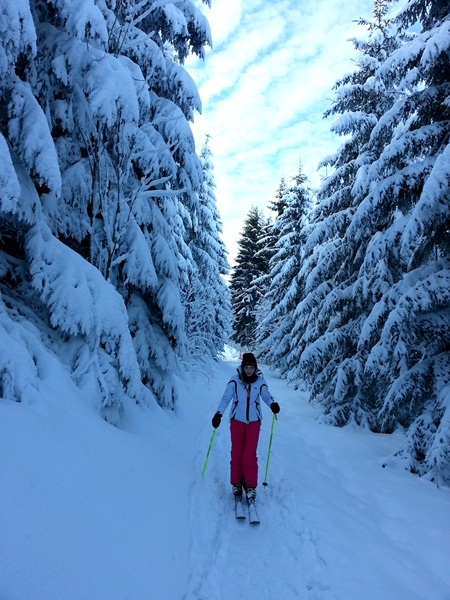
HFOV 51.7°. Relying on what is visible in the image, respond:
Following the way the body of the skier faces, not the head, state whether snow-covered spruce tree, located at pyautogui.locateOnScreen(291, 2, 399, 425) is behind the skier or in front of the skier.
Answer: behind

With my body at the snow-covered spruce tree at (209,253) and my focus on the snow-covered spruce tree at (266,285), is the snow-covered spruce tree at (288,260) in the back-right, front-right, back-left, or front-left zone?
front-right

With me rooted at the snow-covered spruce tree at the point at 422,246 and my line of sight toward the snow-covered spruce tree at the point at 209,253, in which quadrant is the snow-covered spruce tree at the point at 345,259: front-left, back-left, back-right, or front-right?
front-right

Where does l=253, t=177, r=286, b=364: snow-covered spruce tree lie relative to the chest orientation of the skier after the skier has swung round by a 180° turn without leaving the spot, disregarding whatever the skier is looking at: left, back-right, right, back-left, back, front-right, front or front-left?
front

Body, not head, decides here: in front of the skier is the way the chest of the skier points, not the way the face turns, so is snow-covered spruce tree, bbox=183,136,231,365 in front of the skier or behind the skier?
behind

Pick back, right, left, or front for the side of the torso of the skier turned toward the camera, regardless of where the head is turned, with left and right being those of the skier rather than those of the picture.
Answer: front

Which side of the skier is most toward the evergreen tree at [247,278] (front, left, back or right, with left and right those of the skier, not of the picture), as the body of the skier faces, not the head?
back

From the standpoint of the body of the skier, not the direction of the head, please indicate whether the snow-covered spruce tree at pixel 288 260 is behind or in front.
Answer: behind
